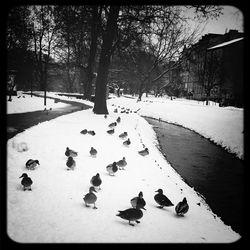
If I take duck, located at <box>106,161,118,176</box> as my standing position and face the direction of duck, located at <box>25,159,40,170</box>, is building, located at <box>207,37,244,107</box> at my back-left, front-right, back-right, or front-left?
back-right

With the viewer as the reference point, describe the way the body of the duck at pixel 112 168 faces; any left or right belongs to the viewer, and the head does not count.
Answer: facing the viewer and to the right of the viewer
